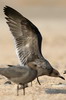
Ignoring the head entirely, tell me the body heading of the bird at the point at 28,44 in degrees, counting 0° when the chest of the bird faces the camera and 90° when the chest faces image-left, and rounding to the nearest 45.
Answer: approximately 270°
